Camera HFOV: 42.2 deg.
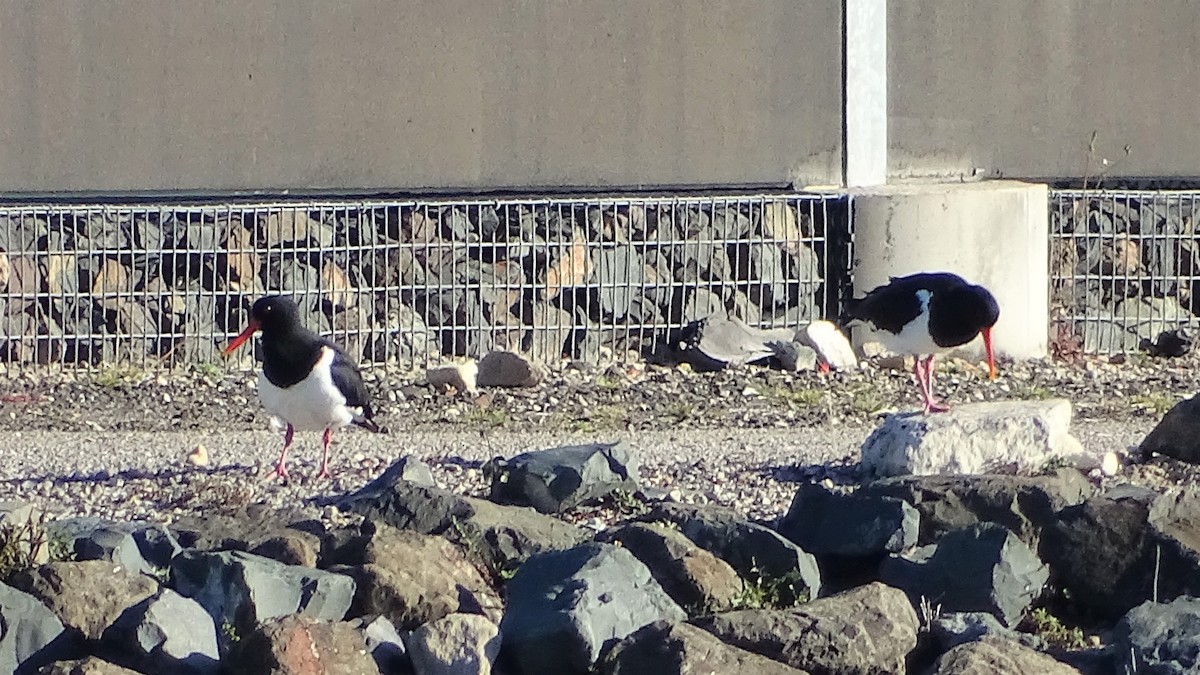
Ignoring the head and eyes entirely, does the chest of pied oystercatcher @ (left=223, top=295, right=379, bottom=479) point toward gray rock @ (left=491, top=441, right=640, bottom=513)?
no

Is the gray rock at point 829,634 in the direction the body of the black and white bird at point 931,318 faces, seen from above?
no

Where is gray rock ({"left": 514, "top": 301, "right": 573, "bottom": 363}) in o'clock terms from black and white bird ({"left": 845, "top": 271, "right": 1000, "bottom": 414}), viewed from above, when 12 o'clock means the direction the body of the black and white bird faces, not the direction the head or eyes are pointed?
The gray rock is roughly at 7 o'clock from the black and white bird.

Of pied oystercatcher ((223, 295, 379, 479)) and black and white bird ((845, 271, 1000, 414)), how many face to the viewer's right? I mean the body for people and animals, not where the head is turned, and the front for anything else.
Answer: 1

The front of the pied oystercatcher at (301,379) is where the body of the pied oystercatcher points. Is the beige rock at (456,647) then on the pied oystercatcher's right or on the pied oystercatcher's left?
on the pied oystercatcher's left

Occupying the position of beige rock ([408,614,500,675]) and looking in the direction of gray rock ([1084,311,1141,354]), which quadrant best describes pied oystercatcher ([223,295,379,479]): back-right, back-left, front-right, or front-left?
front-left

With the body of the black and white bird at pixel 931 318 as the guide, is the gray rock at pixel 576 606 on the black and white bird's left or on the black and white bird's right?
on the black and white bird's right

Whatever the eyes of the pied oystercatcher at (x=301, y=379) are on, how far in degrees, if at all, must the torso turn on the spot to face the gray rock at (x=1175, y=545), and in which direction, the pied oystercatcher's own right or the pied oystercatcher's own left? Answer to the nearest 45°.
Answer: approximately 90° to the pied oystercatcher's own left

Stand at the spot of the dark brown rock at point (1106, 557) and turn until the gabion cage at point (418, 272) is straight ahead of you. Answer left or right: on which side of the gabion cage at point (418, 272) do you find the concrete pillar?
right

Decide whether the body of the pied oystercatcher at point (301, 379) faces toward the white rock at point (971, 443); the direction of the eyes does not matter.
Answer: no

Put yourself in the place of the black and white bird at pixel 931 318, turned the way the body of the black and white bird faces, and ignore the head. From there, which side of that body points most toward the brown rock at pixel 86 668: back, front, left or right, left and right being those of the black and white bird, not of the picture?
right

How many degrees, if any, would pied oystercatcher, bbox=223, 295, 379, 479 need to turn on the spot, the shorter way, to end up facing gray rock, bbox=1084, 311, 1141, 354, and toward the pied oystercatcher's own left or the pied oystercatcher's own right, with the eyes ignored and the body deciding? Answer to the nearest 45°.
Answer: approximately 180°

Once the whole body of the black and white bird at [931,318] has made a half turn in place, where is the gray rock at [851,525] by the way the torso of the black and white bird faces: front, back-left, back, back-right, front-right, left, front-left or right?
left

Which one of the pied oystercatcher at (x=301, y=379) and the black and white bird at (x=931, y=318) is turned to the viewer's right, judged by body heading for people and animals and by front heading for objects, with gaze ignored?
the black and white bird

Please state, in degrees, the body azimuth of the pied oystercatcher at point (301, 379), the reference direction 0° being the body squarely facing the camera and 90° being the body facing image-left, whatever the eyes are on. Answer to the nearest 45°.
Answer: approximately 45°

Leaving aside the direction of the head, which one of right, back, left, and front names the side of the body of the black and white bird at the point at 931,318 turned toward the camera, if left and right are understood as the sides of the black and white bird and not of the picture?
right
